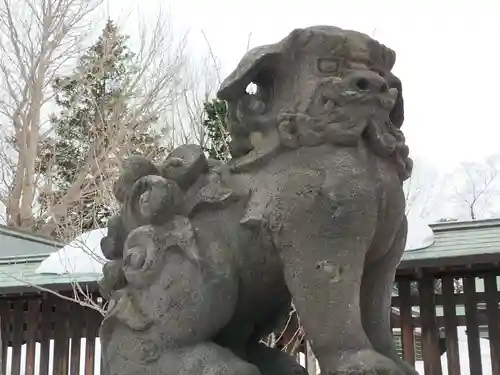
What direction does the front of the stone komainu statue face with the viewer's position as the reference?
facing the viewer and to the right of the viewer

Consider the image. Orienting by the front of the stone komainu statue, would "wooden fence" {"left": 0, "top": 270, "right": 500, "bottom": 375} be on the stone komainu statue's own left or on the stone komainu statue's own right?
on the stone komainu statue's own left

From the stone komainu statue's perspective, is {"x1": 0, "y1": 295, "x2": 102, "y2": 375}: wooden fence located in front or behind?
behind
